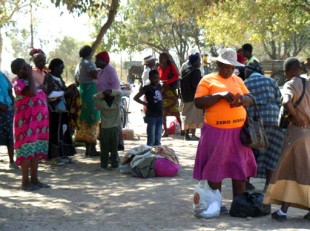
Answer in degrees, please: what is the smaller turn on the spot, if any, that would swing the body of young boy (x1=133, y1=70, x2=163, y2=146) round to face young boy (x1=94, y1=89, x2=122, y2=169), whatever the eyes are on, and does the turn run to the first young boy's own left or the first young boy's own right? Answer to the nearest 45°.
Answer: approximately 90° to the first young boy's own right

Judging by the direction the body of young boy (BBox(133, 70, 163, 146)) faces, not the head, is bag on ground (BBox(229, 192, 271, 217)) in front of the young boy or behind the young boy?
in front

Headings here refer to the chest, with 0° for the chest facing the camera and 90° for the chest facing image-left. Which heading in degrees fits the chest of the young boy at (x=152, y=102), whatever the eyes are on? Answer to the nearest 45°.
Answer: approximately 315°

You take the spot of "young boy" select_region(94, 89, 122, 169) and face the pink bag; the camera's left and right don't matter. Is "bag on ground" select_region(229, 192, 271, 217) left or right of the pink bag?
right
